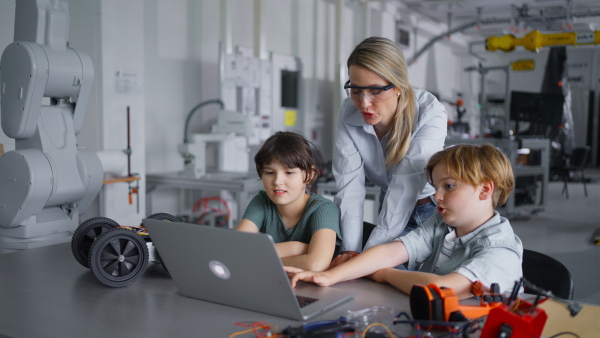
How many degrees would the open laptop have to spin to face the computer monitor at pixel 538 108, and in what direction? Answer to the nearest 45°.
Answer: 0° — it already faces it

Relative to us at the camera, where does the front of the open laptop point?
facing away from the viewer and to the right of the viewer

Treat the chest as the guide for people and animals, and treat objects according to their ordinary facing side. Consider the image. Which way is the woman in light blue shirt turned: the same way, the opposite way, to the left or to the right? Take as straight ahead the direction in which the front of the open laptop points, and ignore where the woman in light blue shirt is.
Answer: the opposite way

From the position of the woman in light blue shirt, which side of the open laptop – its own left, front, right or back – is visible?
front

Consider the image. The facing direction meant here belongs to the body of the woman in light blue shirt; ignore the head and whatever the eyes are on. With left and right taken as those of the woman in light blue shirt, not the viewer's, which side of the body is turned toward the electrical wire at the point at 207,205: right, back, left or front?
right

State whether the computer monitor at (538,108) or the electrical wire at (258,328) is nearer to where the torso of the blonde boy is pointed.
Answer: the electrical wire

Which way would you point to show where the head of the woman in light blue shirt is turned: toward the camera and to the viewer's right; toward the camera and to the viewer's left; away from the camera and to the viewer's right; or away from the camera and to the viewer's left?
toward the camera and to the viewer's left

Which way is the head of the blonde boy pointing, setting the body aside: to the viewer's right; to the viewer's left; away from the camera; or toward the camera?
to the viewer's left

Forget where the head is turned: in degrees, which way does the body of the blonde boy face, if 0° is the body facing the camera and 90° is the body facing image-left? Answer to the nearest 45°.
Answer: approximately 45°

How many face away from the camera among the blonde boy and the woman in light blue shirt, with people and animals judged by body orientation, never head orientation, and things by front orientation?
0

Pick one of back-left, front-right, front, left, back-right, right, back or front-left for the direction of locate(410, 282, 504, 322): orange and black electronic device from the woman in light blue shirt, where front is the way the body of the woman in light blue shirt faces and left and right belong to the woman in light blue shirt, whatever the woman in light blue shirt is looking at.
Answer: front-left
